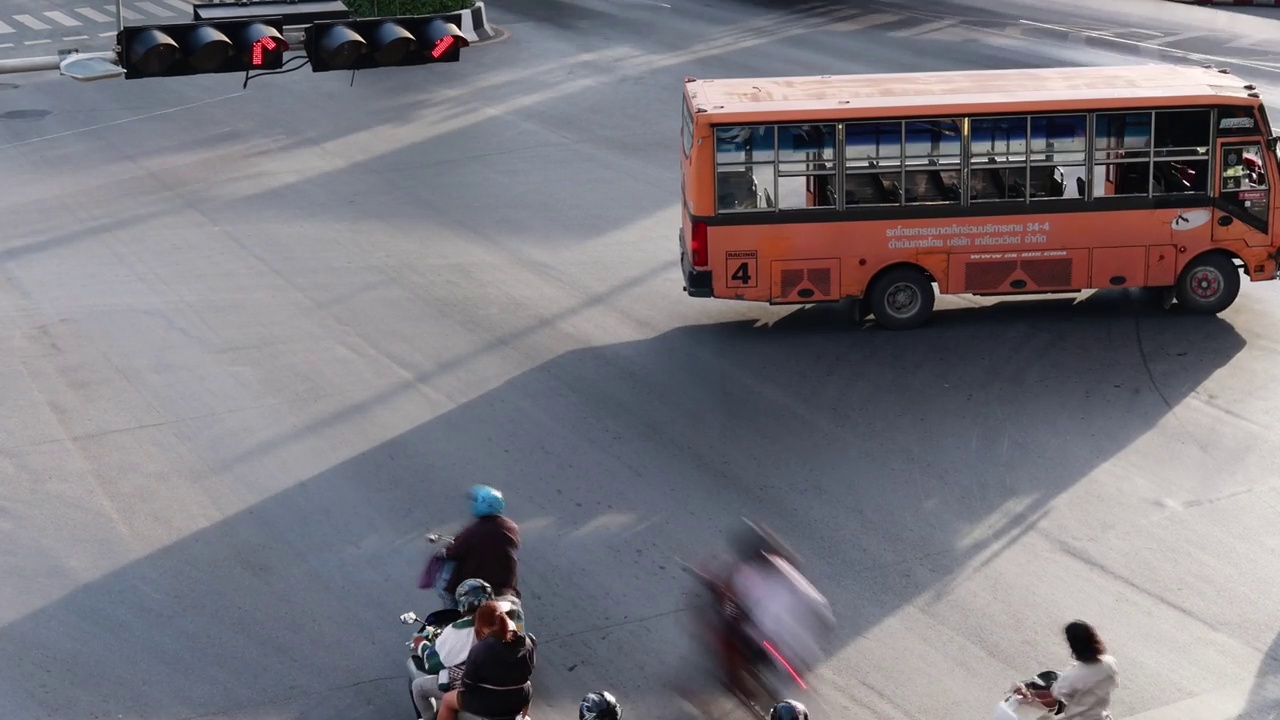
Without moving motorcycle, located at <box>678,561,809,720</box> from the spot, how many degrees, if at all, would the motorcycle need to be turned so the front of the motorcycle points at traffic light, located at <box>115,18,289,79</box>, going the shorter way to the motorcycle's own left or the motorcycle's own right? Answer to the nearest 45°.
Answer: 0° — it already faces it

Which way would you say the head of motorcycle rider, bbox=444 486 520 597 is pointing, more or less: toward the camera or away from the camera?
away from the camera

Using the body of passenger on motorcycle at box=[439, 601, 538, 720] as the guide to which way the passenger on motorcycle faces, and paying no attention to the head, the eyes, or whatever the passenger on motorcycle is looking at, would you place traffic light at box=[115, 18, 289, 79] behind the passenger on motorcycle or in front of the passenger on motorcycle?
in front

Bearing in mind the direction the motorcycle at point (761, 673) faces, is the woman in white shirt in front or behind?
behind

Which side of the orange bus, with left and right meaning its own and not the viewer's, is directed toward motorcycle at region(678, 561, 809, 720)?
right

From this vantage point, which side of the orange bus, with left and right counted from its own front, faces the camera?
right

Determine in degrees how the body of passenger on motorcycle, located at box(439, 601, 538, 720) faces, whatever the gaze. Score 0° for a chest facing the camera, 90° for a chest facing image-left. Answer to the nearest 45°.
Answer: approximately 135°

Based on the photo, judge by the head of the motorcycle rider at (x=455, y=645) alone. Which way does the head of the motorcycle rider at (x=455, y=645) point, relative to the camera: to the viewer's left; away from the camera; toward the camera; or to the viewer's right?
away from the camera

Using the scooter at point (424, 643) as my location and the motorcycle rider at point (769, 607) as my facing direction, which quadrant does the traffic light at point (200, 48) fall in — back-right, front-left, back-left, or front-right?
back-left

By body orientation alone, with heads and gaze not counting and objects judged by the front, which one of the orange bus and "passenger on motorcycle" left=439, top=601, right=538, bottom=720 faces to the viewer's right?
the orange bus

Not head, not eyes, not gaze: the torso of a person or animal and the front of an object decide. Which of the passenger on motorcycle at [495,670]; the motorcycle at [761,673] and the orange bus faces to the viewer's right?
the orange bus

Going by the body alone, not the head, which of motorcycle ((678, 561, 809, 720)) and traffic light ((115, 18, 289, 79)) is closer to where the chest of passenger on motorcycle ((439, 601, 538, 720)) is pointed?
the traffic light

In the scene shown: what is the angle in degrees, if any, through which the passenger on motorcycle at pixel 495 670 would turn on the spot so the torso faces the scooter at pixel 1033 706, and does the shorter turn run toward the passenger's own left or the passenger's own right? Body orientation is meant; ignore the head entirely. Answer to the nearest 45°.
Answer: approximately 135° to the passenger's own right
